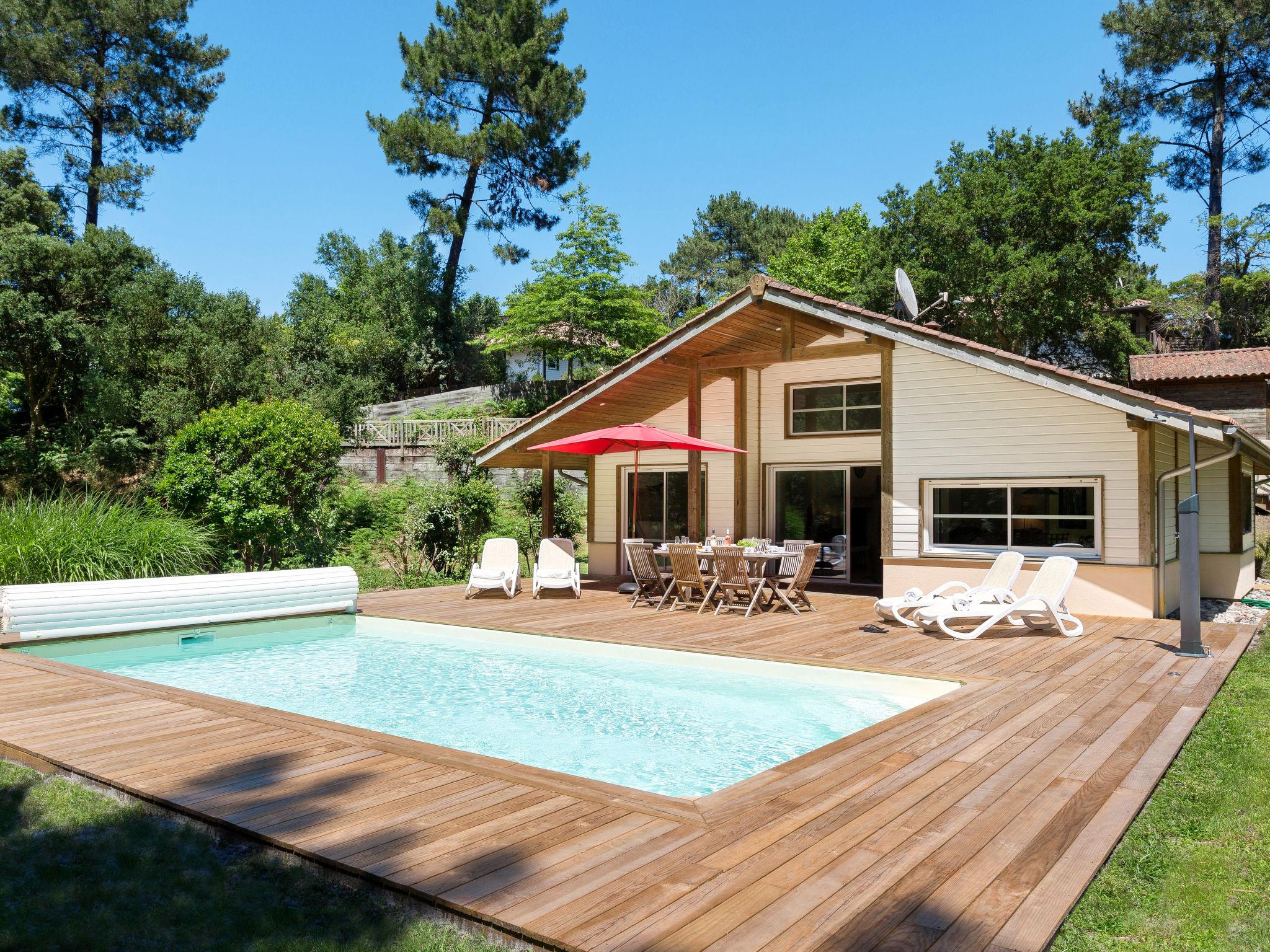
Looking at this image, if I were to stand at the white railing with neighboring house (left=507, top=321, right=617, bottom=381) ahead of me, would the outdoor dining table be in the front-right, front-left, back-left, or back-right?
back-right

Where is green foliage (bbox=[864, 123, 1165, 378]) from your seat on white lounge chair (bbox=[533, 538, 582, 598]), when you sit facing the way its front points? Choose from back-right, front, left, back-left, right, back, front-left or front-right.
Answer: back-left

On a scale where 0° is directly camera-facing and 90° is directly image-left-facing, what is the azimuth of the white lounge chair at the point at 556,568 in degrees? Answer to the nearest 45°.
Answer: approximately 0°

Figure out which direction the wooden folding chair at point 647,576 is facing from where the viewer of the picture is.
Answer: facing away from the viewer and to the right of the viewer

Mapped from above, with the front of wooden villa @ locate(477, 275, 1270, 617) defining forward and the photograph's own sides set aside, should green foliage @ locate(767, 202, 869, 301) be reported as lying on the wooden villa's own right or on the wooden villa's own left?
on the wooden villa's own right

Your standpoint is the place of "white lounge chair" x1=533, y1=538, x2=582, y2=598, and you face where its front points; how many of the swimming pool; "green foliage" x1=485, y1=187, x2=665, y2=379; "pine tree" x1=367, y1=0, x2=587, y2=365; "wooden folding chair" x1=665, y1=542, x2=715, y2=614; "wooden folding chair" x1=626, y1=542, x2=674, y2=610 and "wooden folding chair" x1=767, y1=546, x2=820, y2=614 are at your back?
2

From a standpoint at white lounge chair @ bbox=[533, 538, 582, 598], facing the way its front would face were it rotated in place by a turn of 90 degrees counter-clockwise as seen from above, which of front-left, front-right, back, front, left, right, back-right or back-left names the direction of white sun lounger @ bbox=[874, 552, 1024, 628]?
front-right

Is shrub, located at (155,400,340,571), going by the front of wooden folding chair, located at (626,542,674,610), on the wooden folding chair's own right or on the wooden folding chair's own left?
on the wooden folding chair's own left

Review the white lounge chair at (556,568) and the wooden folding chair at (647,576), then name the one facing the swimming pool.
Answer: the white lounge chair

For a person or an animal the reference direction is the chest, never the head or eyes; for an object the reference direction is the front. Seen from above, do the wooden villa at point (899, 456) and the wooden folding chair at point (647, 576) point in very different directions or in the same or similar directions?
very different directions

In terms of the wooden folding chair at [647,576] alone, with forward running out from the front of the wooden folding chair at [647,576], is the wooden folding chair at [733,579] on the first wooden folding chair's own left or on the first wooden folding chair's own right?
on the first wooden folding chair's own right

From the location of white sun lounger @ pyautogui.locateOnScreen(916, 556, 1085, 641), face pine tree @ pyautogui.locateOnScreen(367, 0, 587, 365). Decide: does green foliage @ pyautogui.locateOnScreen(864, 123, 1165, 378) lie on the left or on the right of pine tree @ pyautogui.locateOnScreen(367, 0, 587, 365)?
right

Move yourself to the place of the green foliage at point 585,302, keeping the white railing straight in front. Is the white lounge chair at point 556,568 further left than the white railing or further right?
left

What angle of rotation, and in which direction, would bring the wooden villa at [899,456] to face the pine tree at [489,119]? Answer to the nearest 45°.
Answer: approximately 90° to its right

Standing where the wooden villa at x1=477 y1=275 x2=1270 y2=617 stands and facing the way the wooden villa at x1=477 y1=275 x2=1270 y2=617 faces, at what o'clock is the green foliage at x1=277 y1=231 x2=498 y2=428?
The green foliage is roughly at 3 o'clock from the wooden villa.

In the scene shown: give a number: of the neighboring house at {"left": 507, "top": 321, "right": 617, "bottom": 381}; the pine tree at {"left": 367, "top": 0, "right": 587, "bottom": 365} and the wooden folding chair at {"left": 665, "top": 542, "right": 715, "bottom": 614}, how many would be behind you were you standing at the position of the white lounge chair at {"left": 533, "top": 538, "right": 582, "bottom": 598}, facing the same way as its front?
2

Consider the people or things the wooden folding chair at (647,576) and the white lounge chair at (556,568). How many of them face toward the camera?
1
